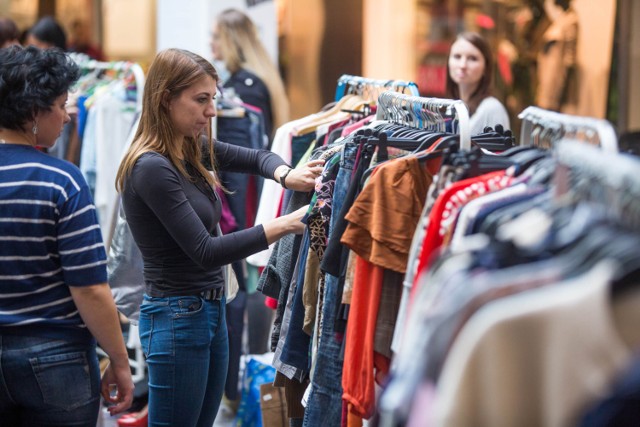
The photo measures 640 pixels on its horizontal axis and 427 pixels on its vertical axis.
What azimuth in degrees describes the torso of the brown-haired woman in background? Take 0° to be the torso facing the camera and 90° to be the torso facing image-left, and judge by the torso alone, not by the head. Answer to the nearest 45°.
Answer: approximately 45°

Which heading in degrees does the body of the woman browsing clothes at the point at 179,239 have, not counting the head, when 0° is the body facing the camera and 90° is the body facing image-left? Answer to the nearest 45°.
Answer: approximately 270°

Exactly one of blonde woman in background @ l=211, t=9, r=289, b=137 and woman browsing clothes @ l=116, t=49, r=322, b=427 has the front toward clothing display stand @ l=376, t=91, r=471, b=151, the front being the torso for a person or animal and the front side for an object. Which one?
the woman browsing clothes

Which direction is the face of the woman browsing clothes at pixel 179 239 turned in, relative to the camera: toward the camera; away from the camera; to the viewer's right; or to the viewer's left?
to the viewer's right

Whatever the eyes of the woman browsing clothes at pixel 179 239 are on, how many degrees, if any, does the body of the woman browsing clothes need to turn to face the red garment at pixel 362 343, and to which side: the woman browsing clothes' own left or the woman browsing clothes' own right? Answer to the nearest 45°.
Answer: approximately 45° to the woman browsing clothes' own right
